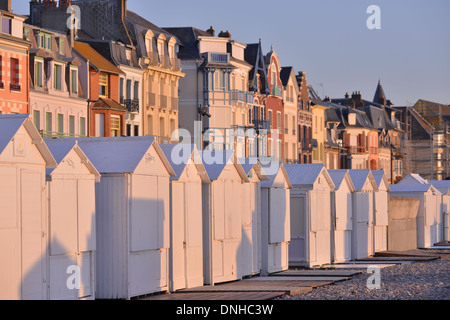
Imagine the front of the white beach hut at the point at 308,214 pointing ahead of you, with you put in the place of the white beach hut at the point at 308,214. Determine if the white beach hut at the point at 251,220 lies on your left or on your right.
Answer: on your right

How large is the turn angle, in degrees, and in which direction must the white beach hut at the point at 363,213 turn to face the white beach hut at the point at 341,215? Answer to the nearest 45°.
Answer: approximately 45° to its right

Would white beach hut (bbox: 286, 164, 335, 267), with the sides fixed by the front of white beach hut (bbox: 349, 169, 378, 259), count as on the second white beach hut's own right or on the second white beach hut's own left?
on the second white beach hut's own right
